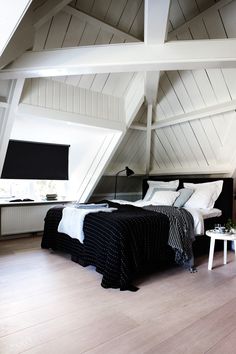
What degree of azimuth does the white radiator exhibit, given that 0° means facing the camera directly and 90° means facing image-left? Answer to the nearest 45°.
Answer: approximately 315°

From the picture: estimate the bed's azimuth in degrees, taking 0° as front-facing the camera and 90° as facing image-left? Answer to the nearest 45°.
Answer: approximately 45°

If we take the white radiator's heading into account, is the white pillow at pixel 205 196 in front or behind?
in front

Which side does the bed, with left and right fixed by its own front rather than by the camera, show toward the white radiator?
right

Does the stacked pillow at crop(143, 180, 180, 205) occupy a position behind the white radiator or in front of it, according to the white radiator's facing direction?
in front

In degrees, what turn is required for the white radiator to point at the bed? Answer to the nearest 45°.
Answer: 0° — it already faces it
